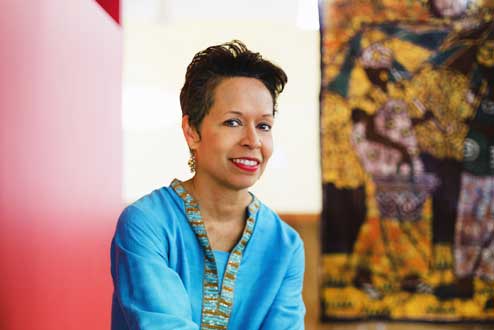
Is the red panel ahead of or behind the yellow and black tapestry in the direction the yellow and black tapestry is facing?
ahead

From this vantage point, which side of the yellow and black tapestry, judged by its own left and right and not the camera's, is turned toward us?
front

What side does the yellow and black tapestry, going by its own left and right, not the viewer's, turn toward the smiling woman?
front

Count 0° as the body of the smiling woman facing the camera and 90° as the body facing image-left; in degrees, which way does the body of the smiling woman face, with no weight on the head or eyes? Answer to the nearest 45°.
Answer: approximately 315°

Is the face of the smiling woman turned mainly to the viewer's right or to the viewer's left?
to the viewer's right

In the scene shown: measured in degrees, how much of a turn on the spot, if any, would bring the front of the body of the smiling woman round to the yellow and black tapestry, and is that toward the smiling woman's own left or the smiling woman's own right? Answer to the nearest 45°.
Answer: approximately 90° to the smiling woman's own left
